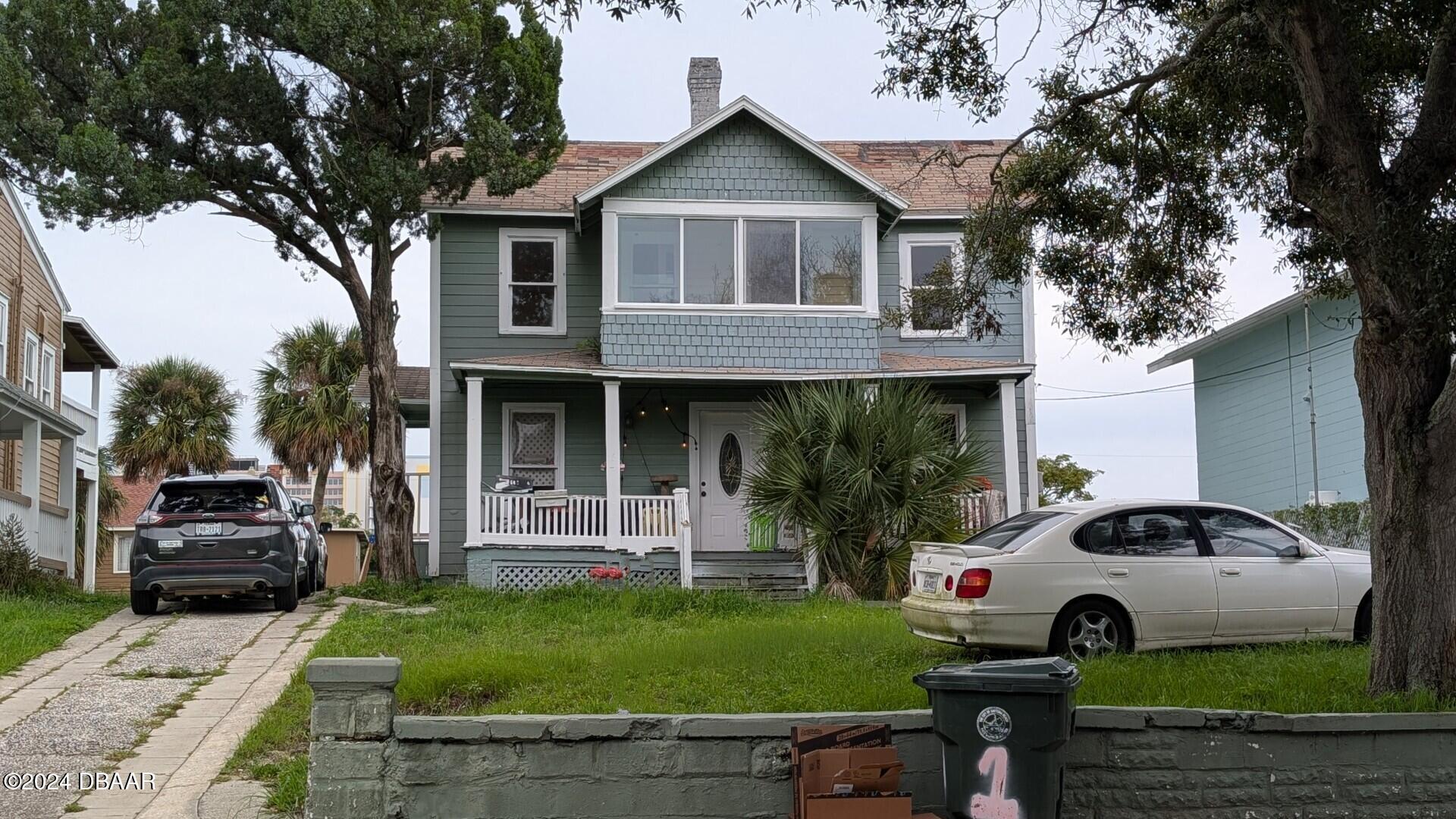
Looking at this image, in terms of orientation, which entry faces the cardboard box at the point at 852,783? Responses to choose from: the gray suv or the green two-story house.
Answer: the green two-story house

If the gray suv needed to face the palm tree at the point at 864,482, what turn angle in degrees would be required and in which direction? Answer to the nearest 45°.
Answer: approximately 90° to its right

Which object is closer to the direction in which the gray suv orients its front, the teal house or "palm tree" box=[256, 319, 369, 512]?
the palm tree

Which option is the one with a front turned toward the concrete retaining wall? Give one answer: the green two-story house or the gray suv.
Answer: the green two-story house

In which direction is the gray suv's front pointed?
away from the camera

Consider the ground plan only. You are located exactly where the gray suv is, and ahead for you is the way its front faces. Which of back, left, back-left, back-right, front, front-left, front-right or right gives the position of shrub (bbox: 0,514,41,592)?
front-left

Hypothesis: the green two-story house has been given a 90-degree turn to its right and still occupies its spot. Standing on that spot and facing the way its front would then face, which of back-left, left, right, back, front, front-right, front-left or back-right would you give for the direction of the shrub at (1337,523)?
back

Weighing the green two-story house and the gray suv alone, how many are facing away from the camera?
1

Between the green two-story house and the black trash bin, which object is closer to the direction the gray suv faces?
the green two-story house

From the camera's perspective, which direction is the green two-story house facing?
toward the camera

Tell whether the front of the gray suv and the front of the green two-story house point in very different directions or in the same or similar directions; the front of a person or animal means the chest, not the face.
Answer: very different directions

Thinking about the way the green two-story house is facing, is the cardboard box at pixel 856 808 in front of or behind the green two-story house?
in front

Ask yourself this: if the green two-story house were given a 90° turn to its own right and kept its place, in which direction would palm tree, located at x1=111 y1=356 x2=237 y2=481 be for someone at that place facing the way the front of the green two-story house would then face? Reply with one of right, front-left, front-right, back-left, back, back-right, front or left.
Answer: front-right

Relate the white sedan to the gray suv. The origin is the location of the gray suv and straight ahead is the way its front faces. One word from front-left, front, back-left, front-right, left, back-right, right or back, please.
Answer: back-right

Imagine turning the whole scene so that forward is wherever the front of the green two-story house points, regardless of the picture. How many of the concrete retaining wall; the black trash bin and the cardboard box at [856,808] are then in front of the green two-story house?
3
